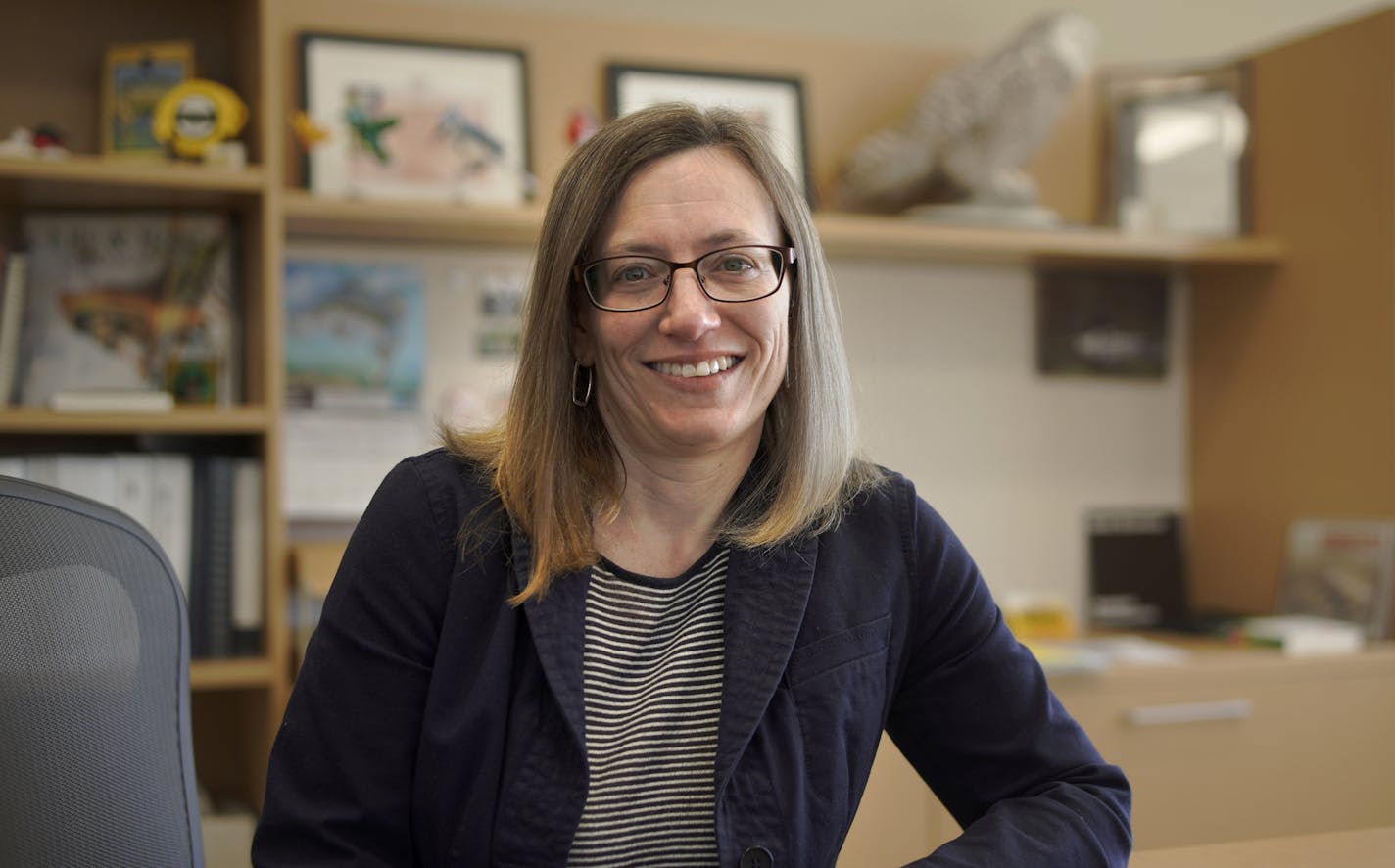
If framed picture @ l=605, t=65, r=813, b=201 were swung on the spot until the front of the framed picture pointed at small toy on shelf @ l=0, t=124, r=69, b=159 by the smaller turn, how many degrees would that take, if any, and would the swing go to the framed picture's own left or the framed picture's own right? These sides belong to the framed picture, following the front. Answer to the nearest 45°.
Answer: approximately 45° to the framed picture's own right

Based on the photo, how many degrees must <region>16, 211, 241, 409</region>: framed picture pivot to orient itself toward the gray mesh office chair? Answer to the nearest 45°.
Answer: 0° — it already faces it

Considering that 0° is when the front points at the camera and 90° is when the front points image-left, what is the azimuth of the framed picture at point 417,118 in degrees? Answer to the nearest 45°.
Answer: approximately 0°
